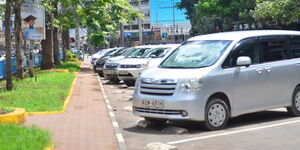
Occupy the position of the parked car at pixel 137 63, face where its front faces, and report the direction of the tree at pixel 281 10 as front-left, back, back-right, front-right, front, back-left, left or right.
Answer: back

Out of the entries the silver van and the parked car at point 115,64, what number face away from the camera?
0

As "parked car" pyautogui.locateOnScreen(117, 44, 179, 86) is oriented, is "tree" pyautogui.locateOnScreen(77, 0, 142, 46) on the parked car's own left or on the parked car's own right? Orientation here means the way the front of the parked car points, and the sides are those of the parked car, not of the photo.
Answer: on the parked car's own right

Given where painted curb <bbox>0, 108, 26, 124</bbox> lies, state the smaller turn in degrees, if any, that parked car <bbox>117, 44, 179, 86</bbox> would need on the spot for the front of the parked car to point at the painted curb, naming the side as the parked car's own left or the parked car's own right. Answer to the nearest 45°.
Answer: approximately 45° to the parked car's own left

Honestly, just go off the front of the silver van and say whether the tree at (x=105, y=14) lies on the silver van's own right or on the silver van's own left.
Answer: on the silver van's own right

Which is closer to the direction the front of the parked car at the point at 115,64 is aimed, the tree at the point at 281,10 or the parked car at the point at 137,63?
the parked car

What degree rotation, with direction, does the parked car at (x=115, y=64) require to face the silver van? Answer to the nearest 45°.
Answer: approximately 45° to its left

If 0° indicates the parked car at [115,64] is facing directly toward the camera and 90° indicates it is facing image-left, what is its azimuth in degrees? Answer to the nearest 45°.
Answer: approximately 45°

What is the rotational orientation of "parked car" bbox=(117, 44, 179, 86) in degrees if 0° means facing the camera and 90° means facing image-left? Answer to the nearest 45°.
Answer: approximately 45°

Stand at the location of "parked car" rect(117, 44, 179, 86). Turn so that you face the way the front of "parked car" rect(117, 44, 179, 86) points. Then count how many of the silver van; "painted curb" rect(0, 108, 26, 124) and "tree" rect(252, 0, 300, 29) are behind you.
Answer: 1

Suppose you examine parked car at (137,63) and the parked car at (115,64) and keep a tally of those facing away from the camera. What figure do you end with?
0

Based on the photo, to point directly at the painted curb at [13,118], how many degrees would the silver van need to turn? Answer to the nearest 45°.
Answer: approximately 45° to its right

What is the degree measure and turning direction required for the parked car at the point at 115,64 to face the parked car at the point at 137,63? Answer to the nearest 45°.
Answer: approximately 90° to its left

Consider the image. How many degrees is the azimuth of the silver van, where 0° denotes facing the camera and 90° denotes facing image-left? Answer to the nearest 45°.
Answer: approximately 45°
